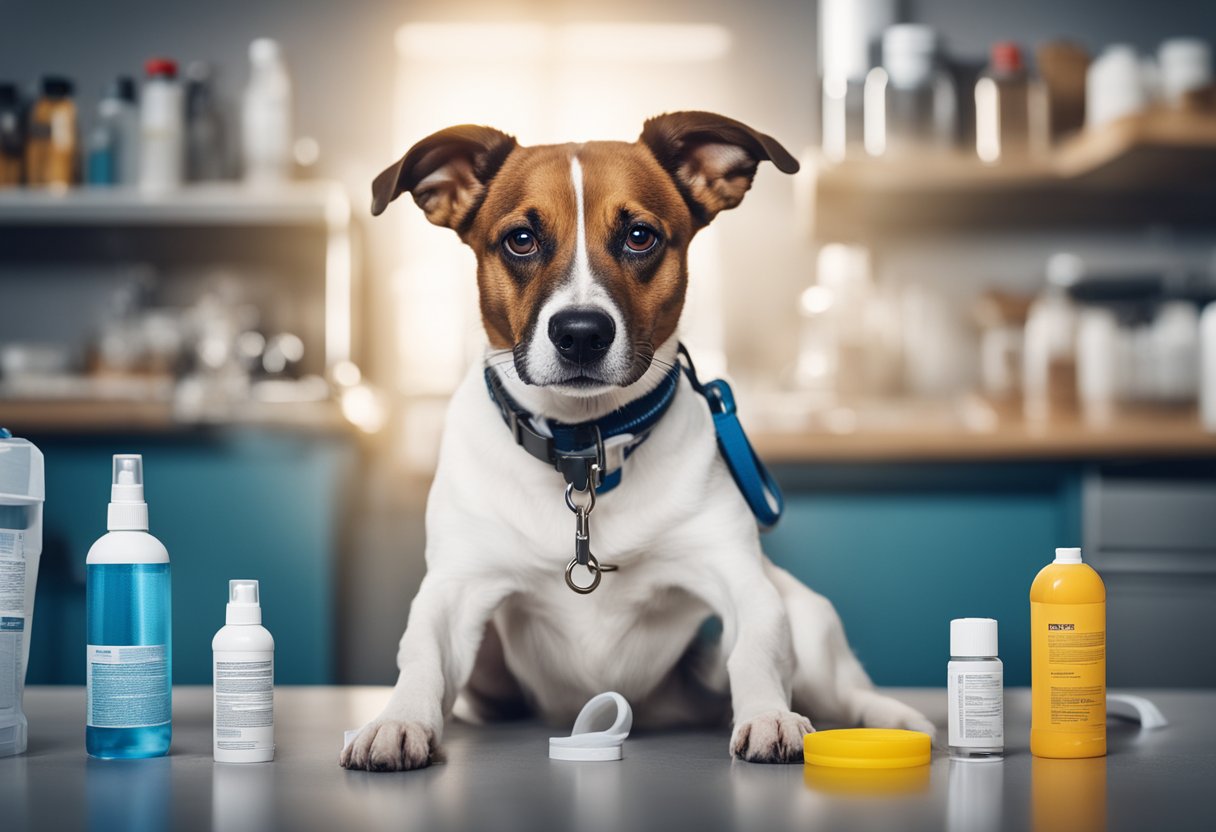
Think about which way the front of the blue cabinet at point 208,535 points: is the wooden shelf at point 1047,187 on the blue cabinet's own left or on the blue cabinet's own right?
on the blue cabinet's own left

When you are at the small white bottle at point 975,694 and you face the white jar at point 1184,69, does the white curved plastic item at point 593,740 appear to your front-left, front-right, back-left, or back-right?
back-left

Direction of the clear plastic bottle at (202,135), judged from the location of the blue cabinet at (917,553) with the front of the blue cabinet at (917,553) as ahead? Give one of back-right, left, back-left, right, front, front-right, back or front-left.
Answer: right

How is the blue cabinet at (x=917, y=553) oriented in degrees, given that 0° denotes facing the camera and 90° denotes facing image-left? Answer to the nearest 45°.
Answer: approximately 0°

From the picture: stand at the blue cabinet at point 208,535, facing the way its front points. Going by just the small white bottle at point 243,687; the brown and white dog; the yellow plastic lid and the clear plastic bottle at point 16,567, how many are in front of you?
4
